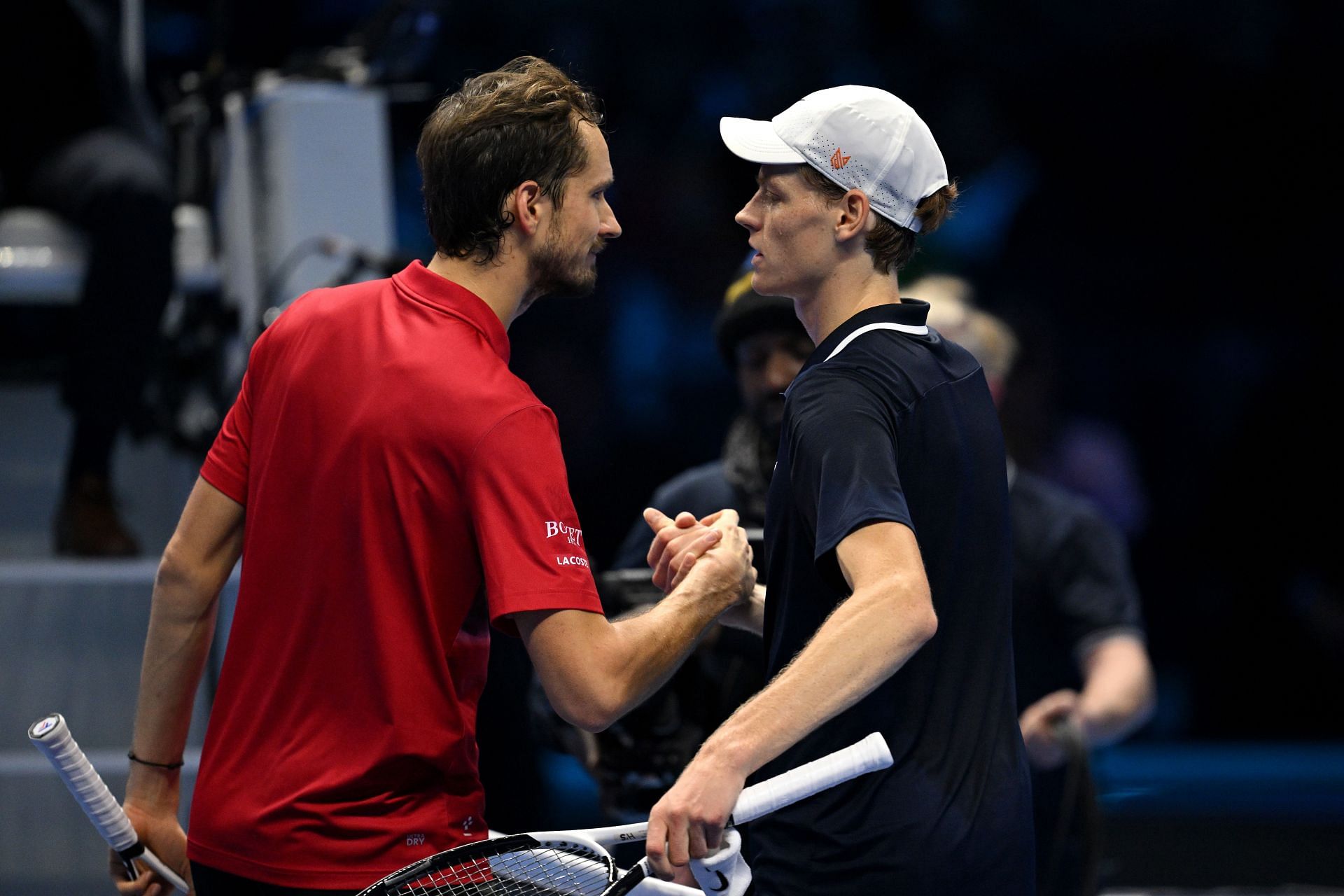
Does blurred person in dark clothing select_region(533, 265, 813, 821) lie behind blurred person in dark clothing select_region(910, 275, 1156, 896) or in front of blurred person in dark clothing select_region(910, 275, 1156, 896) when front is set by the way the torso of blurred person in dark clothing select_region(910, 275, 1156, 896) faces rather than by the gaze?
in front

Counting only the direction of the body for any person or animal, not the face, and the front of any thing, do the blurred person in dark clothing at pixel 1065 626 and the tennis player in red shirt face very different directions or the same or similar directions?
very different directions

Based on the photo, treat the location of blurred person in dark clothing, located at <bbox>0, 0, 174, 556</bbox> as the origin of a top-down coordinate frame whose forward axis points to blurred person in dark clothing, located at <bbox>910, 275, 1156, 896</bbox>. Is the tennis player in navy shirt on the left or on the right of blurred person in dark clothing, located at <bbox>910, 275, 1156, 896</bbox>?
right

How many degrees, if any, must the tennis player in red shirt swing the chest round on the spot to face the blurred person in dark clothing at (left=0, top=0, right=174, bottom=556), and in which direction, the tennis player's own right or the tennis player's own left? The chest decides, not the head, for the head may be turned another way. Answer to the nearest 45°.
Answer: approximately 45° to the tennis player's own left

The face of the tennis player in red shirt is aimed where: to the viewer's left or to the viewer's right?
to the viewer's right

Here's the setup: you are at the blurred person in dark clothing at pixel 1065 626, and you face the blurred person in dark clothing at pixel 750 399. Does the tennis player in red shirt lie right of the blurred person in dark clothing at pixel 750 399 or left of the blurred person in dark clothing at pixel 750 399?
left

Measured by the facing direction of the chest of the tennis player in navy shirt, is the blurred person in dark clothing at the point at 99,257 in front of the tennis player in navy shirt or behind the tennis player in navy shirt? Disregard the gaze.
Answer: in front

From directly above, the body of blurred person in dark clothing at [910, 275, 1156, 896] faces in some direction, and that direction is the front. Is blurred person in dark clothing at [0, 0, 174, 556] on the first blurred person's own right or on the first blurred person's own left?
on the first blurred person's own right

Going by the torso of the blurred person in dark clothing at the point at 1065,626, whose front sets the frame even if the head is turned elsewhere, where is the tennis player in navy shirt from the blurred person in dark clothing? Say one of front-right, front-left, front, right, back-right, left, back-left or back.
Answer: front-left

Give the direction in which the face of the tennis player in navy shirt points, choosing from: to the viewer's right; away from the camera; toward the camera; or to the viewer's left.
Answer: to the viewer's left

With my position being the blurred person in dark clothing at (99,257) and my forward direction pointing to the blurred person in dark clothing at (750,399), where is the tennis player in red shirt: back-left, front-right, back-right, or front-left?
front-right

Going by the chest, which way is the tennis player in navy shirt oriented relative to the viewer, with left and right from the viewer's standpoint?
facing away from the viewer and to the left of the viewer

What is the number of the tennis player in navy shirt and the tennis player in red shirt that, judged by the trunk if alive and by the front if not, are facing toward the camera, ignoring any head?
0

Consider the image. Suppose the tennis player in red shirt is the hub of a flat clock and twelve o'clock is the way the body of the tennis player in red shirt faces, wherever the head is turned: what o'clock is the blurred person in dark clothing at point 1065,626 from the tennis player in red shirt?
The blurred person in dark clothing is roughly at 12 o'clock from the tennis player in red shirt.

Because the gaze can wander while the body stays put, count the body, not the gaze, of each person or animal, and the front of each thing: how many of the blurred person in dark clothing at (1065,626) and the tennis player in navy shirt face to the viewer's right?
0

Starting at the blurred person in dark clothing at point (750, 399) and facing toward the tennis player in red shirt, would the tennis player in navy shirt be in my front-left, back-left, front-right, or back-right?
front-left

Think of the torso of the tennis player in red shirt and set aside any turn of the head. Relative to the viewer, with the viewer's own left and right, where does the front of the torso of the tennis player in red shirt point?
facing away from the viewer and to the right of the viewer
